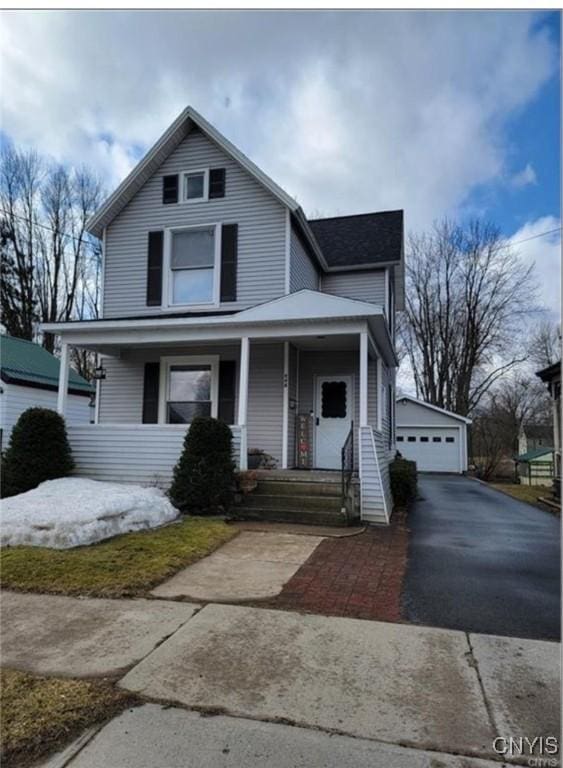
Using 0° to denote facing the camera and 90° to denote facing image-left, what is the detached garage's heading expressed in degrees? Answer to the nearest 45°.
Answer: approximately 0°

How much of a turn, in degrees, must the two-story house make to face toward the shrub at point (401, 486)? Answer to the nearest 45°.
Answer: approximately 90° to its left

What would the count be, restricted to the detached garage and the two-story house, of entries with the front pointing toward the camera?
2

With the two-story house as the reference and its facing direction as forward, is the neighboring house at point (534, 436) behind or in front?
behind

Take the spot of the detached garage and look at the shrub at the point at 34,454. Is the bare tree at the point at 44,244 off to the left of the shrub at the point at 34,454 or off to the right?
right

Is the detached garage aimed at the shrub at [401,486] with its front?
yes

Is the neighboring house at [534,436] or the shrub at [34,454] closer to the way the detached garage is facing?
the shrub

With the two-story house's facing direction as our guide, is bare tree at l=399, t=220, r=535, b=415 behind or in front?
behind
